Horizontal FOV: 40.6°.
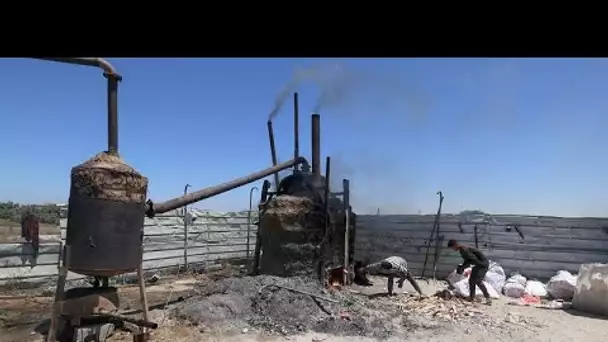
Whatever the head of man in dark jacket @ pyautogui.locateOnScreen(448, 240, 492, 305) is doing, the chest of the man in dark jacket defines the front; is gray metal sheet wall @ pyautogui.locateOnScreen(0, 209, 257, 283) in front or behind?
in front

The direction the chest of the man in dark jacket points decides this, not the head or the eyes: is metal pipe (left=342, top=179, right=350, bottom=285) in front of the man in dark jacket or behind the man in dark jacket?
in front

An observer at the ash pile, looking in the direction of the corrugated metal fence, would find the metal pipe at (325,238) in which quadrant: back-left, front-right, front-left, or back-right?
front-left

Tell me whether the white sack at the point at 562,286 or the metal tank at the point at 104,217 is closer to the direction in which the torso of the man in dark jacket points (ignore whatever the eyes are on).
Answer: the metal tank

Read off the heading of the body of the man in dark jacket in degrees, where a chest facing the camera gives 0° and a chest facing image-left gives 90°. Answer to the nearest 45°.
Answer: approximately 90°

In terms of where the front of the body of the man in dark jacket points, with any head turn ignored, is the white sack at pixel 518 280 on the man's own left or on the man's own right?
on the man's own right

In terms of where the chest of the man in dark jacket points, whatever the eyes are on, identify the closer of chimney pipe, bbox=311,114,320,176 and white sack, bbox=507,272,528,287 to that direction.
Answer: the chimney pipe

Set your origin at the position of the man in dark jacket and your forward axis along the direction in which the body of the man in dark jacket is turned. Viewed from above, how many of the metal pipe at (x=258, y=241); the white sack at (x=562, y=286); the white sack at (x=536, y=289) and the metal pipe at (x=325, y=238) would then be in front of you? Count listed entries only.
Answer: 2

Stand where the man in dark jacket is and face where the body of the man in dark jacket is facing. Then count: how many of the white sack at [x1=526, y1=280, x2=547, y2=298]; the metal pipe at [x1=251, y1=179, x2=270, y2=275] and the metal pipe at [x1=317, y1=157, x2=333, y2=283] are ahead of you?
2

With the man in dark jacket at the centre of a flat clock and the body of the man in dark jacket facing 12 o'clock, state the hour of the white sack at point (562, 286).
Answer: The white sack is roughly at 5 o'clock from the man in dark jacket.
